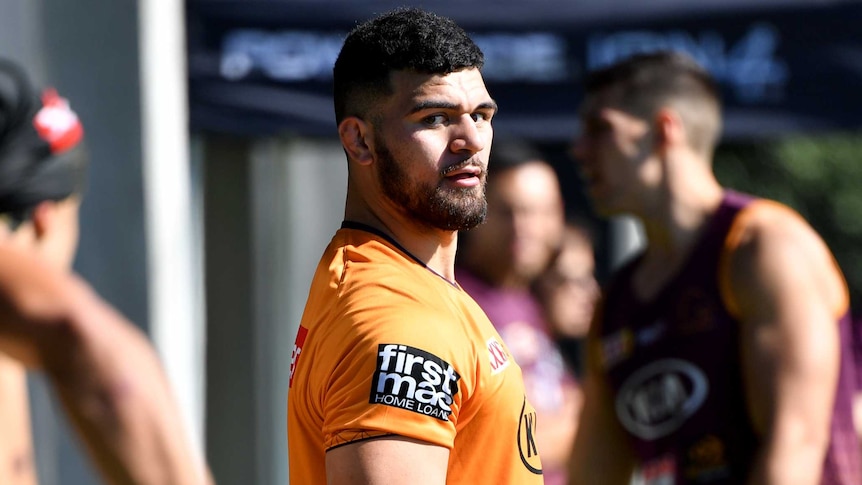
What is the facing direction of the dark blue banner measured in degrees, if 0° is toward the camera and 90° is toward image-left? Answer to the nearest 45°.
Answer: approximately 0°

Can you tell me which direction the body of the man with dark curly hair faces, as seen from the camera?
to the viewer's right

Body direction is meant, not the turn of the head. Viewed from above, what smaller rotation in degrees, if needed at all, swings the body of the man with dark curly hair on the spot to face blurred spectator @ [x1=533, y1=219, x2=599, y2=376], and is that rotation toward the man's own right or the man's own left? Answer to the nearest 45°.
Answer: approximately 90° to the man's own left

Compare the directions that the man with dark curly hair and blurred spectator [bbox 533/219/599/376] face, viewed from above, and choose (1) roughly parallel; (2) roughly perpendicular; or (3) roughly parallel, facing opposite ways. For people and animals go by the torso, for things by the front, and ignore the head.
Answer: roughly perpendicular
